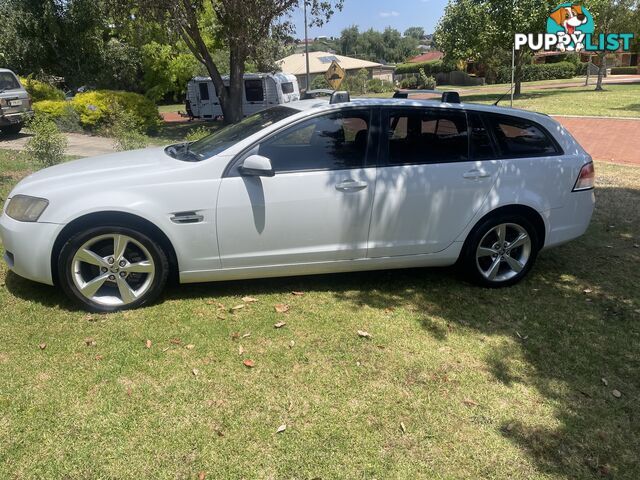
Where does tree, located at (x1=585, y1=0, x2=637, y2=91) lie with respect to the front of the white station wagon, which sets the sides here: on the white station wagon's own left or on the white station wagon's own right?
on the white station wagon's own right

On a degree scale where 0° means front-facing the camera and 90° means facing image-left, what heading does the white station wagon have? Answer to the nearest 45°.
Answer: approximately 90°

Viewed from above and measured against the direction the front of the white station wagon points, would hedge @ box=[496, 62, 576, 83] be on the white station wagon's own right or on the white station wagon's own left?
on the white station wagon's own right

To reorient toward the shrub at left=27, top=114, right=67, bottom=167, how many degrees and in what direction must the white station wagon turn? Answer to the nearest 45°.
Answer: approximately 45° to its right

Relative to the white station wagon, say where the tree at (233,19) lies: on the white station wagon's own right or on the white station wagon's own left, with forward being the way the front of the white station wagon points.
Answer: on the white station wagon's own right

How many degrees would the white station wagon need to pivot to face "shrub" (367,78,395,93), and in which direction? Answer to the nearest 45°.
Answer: approximately 90° to its right

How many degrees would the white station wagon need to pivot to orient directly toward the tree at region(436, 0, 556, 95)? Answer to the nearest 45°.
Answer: approximately 90° to its right
